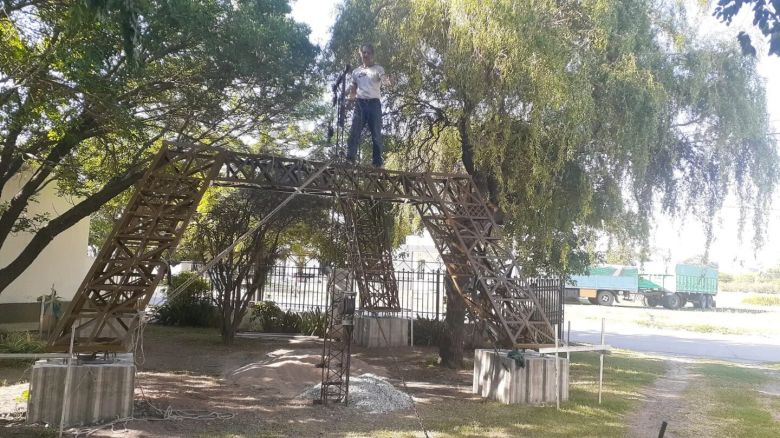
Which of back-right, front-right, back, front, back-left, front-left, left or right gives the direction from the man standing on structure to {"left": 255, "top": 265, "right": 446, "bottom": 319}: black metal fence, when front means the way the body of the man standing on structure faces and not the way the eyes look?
back

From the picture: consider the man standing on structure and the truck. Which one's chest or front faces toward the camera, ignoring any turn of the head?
the man standing on structure

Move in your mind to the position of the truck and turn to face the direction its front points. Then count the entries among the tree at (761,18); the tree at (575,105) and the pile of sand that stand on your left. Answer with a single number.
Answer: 3

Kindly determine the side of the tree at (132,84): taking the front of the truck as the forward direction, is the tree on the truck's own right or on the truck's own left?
on the truck's own left

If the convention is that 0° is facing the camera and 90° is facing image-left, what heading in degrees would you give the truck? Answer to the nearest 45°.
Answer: approximately 90°

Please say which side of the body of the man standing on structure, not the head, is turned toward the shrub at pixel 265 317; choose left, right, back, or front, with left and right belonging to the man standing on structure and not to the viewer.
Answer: back

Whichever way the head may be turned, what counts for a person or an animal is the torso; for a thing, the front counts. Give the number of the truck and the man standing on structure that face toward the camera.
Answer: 1

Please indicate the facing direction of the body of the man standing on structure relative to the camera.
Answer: toward the camera

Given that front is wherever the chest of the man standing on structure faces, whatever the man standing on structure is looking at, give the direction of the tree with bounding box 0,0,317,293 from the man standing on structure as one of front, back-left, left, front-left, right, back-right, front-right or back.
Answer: right
